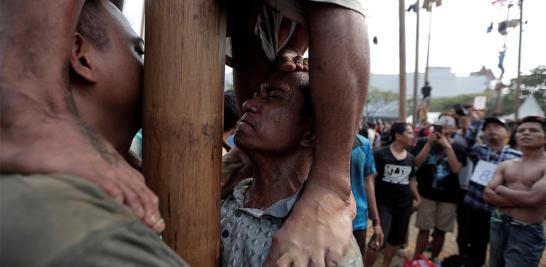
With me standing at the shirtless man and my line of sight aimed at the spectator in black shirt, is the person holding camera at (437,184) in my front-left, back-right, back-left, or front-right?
front-right

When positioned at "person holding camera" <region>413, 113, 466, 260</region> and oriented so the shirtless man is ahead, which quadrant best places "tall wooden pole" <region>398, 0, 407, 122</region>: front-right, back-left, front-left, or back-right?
back-left

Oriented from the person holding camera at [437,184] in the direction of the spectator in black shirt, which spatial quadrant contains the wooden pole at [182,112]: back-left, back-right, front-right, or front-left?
front-left

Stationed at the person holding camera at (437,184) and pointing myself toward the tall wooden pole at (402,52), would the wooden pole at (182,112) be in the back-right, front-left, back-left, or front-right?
back-left

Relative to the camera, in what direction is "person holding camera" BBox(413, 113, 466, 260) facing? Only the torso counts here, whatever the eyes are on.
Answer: toward the camera

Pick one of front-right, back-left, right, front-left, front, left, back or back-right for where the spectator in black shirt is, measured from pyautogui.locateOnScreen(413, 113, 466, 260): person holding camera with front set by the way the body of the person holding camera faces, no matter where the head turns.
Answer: front-right

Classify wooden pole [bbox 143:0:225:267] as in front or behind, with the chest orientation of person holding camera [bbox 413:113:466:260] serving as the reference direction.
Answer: in front

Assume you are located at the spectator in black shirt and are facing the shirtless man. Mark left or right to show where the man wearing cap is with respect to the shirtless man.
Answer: left
